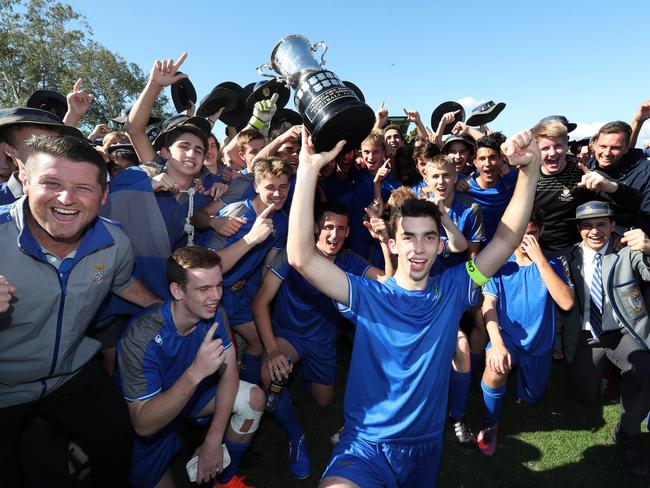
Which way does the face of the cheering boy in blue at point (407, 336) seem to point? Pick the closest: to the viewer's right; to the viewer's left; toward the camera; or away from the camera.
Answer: toward the camera

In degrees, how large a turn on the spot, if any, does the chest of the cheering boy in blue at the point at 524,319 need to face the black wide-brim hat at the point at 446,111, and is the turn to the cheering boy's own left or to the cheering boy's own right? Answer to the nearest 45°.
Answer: approximately 180°

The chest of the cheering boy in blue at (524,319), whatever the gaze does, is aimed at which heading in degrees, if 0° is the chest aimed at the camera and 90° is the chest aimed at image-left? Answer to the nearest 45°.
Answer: approximately 0°

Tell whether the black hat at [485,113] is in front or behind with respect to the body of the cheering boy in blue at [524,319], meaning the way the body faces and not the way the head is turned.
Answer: behind

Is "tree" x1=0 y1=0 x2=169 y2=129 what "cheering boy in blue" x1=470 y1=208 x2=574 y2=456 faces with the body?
no

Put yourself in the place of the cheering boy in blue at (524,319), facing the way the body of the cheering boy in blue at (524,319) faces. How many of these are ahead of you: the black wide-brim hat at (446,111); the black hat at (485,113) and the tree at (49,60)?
0

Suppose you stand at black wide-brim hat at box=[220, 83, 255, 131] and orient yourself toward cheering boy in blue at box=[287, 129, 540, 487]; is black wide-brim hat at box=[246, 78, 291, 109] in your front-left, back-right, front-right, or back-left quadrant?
front-left

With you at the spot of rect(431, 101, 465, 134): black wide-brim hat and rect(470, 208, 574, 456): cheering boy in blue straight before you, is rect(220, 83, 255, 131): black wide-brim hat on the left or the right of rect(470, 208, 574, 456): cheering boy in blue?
right

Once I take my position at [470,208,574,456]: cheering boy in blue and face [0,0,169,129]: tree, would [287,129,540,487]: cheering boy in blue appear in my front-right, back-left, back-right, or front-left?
back-left
